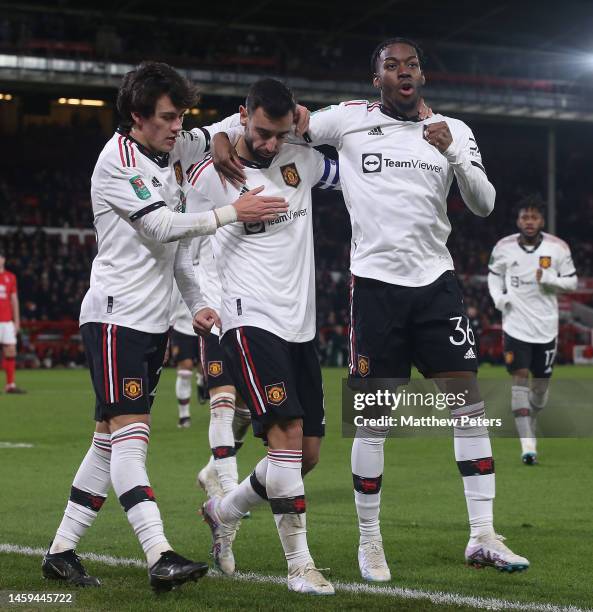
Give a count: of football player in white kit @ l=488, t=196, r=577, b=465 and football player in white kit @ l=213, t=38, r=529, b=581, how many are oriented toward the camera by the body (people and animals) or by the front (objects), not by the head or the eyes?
2

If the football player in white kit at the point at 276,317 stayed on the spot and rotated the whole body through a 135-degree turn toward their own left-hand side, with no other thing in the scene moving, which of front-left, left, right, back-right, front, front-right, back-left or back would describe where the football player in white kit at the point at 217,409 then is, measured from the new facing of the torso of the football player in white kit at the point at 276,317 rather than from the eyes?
front

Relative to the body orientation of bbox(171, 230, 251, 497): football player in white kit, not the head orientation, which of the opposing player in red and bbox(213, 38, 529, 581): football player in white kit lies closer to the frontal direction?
the football player in white kit

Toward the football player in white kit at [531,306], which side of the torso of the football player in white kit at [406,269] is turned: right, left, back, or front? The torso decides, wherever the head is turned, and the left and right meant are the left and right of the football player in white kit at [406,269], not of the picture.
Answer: back

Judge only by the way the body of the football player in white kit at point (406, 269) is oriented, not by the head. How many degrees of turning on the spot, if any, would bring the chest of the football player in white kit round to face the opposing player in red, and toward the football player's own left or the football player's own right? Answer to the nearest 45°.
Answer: approximately 135° to the football player's own right

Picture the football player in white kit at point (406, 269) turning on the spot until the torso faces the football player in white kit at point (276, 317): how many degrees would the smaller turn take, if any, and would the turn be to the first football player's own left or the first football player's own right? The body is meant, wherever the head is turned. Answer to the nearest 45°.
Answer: approximately 45° to the first football player's own right

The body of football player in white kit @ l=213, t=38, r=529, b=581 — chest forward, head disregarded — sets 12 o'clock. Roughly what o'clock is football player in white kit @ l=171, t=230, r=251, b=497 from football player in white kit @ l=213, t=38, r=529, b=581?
football player in white kit @ l=171, t=230, r=251, b=497 is roughly at 5 o'clock from football player in white kit @ l=213, t=38, r=529, b=581.

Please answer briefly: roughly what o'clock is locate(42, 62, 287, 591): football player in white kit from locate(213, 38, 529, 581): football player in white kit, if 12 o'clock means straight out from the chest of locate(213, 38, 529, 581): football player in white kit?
locate(42, 62, 287, 591): football player in white kit is roughly at 2 o'clock from locate(213, 38, 529, 581): football player in white kit.

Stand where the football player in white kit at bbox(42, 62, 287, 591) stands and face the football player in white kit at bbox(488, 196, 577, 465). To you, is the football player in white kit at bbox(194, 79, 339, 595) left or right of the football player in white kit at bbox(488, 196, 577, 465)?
right

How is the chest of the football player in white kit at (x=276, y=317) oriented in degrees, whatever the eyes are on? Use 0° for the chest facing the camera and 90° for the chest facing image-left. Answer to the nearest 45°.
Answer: approximately 315°
